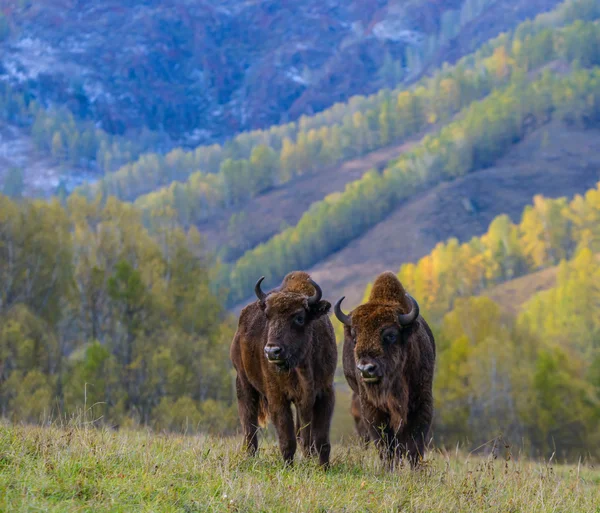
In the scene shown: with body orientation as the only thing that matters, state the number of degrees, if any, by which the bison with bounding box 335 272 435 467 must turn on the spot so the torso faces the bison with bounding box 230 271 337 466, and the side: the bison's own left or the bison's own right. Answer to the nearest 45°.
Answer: approximately 90° to the bison's own right

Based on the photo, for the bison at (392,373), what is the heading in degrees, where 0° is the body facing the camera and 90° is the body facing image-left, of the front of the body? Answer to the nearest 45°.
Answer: approximately 0°
